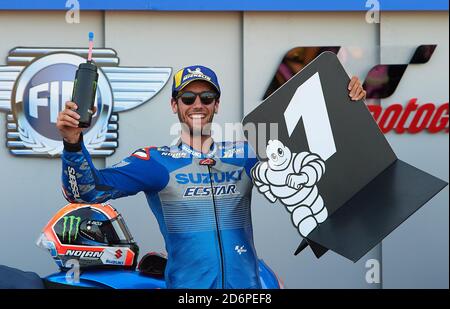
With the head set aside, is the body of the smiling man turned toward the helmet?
no

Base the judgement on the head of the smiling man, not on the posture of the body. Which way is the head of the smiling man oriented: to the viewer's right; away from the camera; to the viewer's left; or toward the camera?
toward the camera

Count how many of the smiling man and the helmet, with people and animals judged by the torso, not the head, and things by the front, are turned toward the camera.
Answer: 1

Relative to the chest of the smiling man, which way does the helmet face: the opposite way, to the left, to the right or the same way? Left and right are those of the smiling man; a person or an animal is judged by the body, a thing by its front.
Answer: to the left

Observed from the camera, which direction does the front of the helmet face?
facing to the right of the viewer

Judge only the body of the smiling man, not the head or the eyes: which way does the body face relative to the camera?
toward the camera

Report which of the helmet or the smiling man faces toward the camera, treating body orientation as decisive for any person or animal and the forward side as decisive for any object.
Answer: the smiling man
